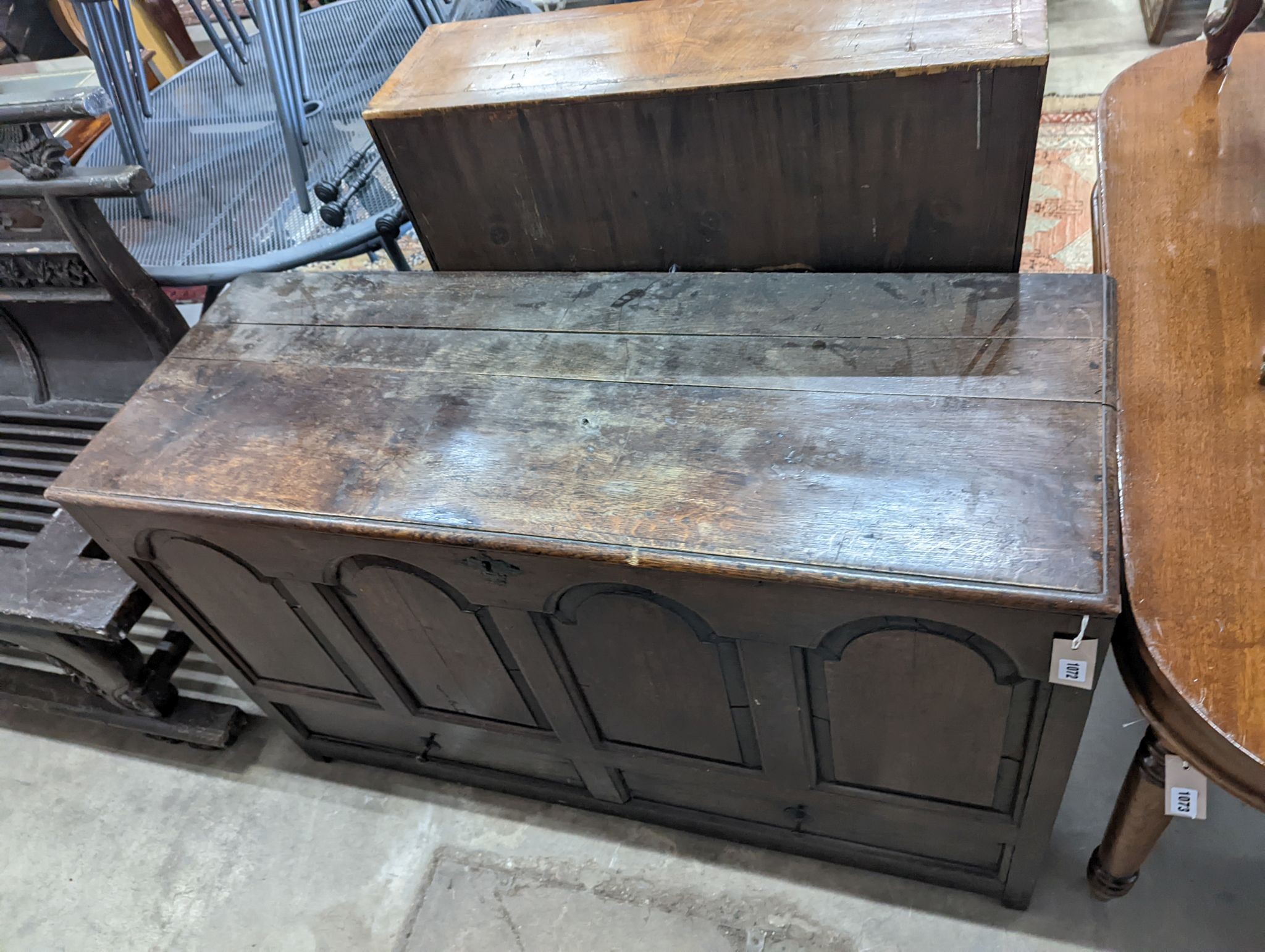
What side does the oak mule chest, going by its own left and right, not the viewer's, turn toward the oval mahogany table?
left

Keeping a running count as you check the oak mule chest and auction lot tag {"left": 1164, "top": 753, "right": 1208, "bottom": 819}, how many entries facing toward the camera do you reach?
2

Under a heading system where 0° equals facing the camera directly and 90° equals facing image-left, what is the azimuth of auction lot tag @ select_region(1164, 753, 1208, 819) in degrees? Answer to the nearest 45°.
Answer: approximately 0°
